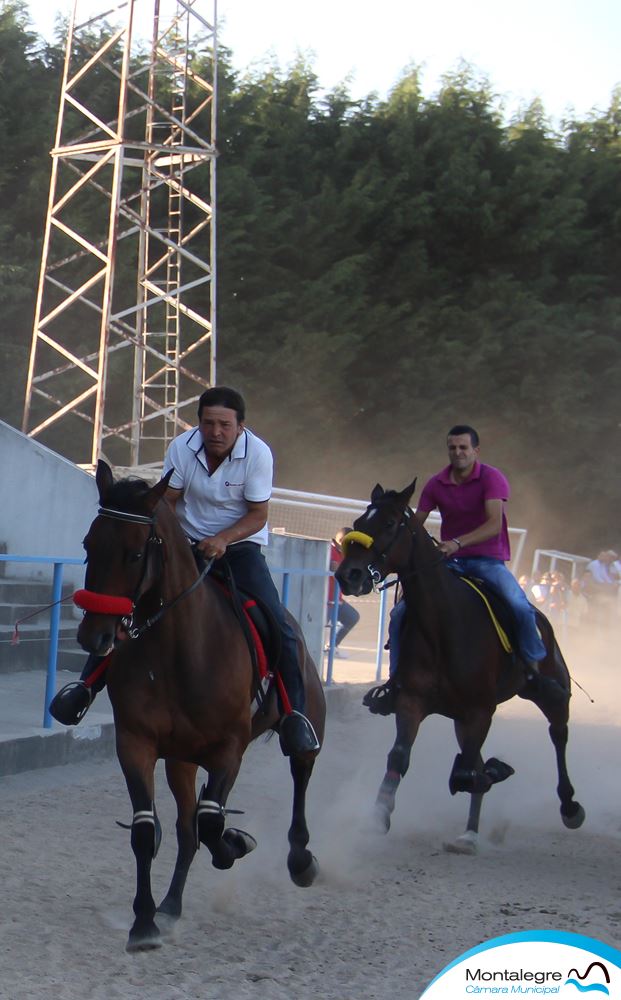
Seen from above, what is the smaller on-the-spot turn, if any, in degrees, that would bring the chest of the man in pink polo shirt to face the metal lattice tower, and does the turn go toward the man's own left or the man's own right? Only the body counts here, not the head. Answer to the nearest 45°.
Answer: approximately 135° to the man's own right

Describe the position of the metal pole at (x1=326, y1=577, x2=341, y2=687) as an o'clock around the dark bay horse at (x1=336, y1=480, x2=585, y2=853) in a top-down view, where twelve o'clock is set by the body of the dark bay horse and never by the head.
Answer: The metal pole is roughly at 4 o'clock from the dark bay horse.

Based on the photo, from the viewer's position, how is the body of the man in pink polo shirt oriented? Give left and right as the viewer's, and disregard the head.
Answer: facing the viewer and to the left of the viewer

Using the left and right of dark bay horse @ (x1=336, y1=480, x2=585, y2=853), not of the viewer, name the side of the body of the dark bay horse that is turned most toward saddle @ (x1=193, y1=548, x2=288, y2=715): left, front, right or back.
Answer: front

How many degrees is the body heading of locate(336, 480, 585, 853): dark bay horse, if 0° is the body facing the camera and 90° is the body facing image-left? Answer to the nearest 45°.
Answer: approximately 45°

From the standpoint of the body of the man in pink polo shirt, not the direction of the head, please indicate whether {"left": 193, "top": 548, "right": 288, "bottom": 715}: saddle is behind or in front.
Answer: in front

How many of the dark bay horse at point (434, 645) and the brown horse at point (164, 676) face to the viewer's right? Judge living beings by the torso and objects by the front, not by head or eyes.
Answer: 0

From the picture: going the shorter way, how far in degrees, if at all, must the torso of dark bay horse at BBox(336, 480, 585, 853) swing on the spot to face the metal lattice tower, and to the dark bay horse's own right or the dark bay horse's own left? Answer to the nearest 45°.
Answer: approximately 135° to the dark bay horse's own right

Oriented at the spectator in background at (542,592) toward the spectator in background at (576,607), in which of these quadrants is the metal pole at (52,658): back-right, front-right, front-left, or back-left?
back-right

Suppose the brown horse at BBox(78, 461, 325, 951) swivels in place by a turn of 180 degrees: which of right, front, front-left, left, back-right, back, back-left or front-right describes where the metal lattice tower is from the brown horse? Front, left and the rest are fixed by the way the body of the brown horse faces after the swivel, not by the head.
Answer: front-left

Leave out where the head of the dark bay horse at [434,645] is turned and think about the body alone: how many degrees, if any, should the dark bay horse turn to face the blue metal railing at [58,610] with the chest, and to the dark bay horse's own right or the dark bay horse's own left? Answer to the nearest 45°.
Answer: approximately 90° to the dark bay horse's own right
